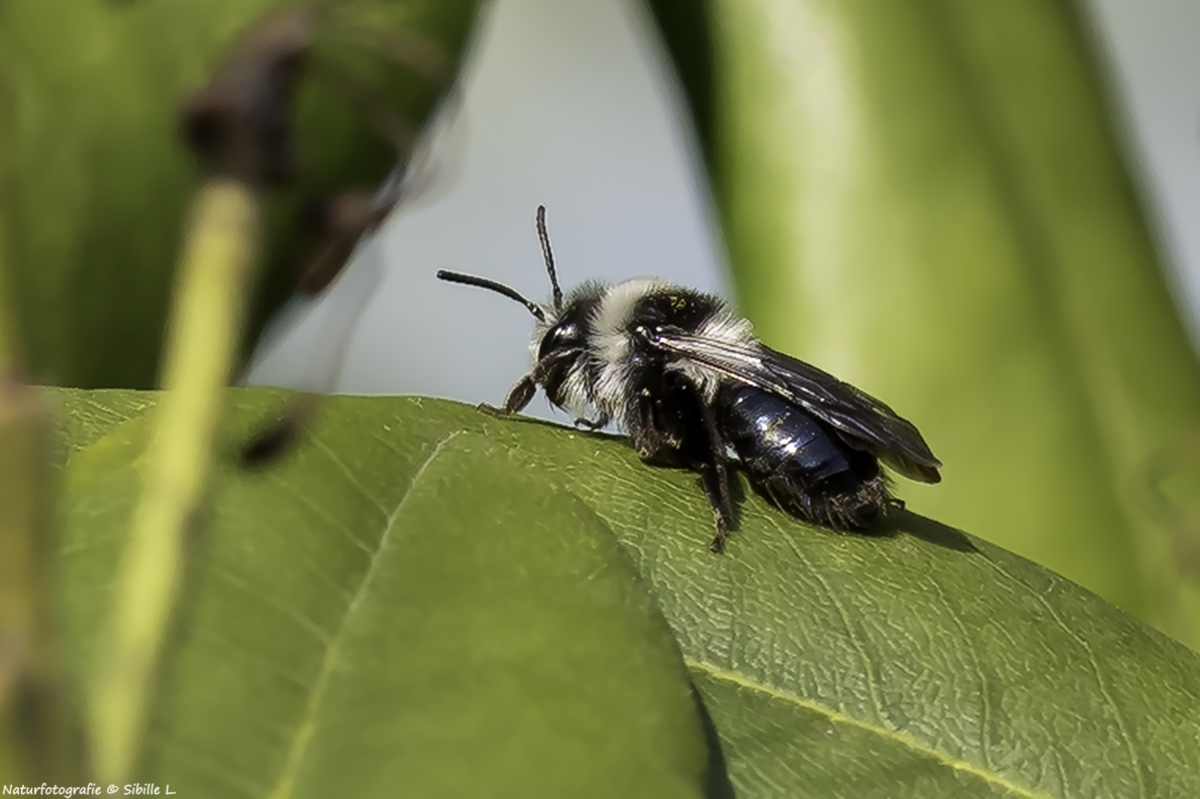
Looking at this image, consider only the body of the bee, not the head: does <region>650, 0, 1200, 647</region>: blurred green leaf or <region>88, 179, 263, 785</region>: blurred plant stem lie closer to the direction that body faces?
the blurred plant stem

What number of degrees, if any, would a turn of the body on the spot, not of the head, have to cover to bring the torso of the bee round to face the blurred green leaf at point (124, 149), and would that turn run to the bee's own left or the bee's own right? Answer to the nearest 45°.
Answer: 0° — it already faces it

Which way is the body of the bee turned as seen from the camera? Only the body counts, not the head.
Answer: to the viewer's left

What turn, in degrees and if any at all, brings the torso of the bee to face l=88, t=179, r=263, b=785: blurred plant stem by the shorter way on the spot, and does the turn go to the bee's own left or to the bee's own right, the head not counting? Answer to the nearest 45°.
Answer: approximately 90° to the bee's own left
